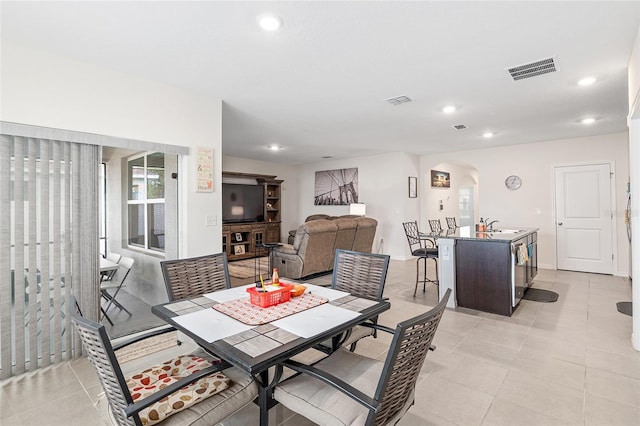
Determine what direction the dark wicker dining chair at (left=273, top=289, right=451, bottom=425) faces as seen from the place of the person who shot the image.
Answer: facing away from the viewer and to the left of the viewer

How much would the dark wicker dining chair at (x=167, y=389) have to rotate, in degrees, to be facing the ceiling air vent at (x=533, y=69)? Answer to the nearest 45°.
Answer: approximately 45° to its right

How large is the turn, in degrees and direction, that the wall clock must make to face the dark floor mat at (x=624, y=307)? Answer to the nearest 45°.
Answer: approximately 45° to its left

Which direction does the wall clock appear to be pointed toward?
toward the camera

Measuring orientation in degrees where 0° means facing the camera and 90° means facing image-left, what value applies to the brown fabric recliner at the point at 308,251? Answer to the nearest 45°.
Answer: approximately 135°

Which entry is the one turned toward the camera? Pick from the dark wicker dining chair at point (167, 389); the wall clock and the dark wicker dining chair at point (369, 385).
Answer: the wall clock

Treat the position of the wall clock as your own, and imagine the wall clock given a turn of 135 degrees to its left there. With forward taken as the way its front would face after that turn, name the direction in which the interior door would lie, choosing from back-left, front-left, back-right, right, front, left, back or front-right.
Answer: front-right

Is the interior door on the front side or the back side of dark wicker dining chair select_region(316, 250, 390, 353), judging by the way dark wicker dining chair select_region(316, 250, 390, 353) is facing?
on the back side

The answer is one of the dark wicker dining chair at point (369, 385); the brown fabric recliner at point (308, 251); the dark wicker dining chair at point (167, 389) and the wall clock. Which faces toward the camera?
the wall clock

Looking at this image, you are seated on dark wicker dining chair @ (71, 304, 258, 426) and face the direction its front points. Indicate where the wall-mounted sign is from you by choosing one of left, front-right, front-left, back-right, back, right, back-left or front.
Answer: front-left

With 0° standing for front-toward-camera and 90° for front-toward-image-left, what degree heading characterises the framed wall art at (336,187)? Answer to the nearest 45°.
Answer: approximately 45°
